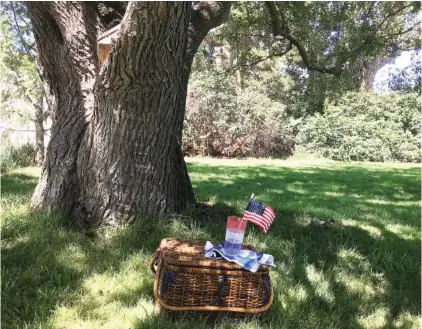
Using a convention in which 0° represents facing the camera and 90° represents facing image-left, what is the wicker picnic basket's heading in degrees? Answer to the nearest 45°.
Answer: approximately 0°

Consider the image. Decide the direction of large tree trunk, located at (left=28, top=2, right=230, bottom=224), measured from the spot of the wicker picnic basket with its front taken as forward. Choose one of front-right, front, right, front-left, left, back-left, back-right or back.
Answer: back-right

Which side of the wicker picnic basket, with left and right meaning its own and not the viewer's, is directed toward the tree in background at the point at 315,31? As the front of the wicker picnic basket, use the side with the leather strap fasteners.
back

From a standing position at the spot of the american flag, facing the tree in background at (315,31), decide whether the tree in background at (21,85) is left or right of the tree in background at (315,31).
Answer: left

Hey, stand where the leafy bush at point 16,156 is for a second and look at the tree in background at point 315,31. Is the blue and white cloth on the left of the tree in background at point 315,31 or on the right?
right

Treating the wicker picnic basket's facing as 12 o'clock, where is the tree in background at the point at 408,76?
The tree in background is roughly at 7 o'clock from the wicker picnic basket.

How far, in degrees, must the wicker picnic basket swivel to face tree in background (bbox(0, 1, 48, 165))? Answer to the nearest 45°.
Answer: approximately 135° to its right

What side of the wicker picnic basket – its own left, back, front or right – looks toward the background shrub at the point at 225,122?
back
